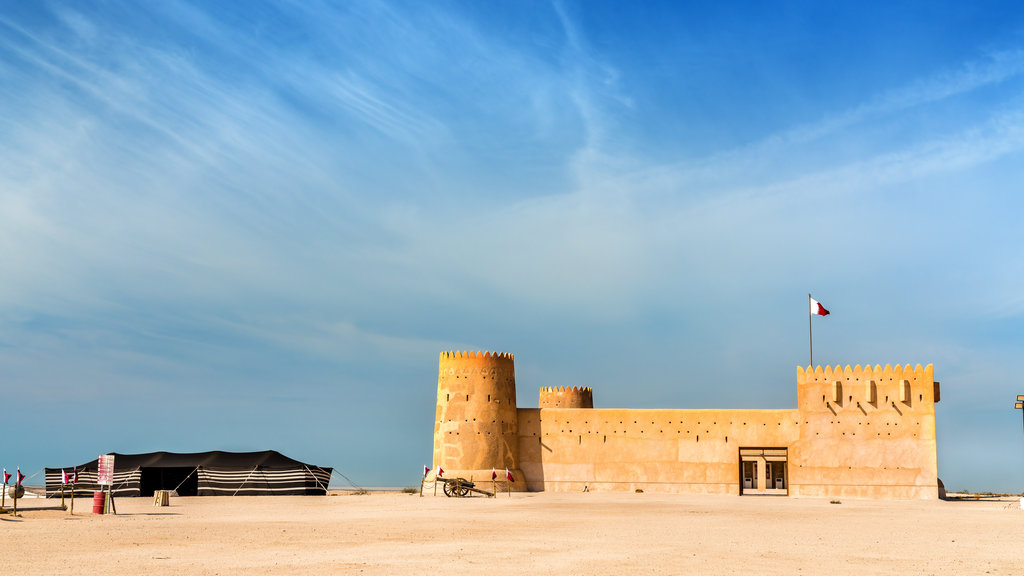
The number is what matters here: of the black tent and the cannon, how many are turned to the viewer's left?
1

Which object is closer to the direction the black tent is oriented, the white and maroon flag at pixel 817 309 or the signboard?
the signboard

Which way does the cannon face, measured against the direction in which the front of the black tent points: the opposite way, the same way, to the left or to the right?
to the right

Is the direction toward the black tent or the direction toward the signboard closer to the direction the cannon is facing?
the black tent

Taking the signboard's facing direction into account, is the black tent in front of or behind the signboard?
behind

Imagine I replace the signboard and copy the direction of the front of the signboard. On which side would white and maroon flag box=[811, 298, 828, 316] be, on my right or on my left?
on my left

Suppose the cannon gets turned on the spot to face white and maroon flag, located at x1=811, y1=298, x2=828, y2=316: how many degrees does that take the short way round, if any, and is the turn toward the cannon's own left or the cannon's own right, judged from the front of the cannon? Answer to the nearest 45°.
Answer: approximately 180°

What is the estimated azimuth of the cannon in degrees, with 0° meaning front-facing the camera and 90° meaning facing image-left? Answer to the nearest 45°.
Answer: approximately 90°

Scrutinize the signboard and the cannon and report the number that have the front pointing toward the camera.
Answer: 1

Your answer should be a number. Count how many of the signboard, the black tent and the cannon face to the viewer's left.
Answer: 1

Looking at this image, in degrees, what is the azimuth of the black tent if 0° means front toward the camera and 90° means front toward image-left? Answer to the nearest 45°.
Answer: approximately 0°

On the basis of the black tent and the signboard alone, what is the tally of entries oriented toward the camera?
2

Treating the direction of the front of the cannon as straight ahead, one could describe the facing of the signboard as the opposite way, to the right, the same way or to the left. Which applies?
to the left
